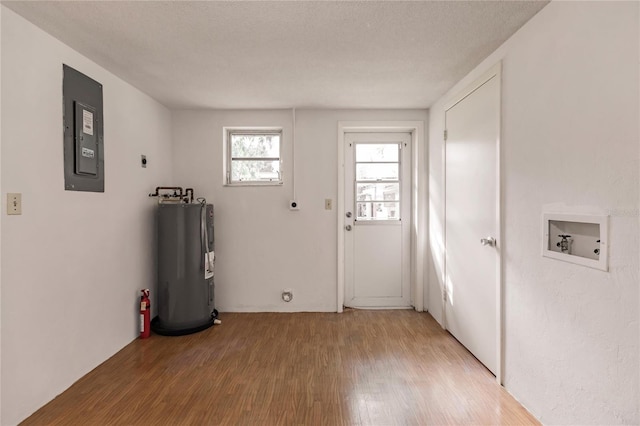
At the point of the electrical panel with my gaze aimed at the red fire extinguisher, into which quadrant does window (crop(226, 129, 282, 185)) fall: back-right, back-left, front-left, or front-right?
front-right

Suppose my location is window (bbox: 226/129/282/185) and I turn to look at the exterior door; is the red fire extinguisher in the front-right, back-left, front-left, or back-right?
back-right

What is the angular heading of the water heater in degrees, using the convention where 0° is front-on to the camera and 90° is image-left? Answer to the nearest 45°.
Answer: approximately 270°

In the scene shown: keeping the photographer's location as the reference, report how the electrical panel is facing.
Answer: facing the viewer and to the right of the viewer

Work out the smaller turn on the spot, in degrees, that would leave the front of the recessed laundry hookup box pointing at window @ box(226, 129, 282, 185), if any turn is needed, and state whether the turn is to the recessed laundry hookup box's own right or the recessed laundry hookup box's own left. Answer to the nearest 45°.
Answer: approximately 45° to the recessed laundry hookup box's own right

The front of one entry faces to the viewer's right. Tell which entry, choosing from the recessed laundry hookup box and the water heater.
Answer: the water heater

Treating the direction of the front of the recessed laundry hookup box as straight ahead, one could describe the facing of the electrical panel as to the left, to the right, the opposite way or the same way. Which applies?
the opposite way

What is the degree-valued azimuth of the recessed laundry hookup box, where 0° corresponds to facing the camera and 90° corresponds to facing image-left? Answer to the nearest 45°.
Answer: approximately 45°
